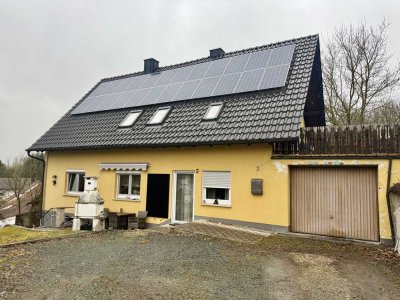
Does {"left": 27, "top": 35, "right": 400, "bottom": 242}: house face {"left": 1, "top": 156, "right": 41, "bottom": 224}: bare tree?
no

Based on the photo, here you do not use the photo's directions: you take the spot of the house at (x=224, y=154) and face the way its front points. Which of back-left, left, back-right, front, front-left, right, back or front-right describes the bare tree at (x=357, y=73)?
back

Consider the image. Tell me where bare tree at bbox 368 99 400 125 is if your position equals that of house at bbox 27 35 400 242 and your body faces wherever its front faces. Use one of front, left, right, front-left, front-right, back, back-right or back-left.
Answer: back
